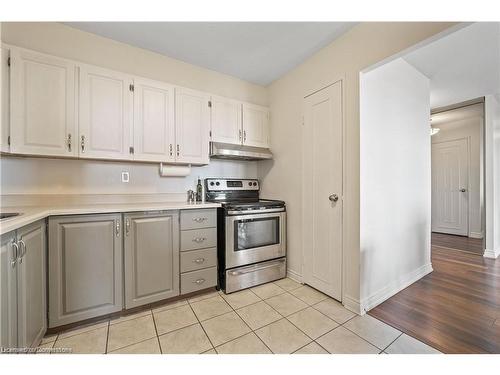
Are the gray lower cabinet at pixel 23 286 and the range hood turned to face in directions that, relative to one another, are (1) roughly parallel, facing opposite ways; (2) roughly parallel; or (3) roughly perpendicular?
roughly perpendicular

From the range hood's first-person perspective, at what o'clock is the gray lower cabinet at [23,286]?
The gray lower cabinet is roughly at 3 o'clock from the range hood.

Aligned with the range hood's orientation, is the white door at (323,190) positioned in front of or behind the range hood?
in front

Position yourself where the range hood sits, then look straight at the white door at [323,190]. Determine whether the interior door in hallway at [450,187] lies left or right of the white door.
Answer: left

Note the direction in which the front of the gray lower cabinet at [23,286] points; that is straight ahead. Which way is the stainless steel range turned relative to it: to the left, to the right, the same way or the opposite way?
to the right

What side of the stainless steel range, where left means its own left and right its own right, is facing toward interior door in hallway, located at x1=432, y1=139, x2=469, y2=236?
left

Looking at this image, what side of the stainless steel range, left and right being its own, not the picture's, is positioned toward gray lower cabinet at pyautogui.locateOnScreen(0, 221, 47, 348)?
right

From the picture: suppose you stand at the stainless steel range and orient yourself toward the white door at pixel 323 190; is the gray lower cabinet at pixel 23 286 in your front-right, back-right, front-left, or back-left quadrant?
back-right

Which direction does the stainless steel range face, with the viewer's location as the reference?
facing the viewer and to the right of the viewer

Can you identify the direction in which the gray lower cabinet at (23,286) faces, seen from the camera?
facing to the right of the viewer

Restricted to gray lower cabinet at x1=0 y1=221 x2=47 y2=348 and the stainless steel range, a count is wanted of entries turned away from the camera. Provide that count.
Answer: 0

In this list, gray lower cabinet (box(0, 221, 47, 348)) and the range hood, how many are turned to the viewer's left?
0

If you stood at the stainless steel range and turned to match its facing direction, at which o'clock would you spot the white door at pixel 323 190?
The white door is roughly at 11 o'clock from the stainless steel range.

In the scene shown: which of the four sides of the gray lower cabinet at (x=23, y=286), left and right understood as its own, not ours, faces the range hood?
front

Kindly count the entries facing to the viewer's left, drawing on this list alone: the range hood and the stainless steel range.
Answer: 0
